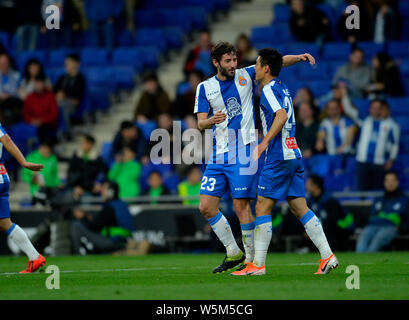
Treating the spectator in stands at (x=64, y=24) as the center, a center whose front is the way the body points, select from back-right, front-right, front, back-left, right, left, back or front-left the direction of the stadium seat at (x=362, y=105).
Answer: front-left

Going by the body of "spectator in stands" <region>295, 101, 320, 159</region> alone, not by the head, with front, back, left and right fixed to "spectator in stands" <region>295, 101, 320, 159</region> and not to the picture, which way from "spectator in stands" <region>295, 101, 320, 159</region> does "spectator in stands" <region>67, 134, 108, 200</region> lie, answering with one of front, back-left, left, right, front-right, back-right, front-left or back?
right

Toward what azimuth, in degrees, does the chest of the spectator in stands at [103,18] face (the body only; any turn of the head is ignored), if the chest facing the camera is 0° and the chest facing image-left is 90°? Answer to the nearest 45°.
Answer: approximately 0°

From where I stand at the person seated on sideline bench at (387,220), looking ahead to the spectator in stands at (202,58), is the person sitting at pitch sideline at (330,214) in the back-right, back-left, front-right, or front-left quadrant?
front-left

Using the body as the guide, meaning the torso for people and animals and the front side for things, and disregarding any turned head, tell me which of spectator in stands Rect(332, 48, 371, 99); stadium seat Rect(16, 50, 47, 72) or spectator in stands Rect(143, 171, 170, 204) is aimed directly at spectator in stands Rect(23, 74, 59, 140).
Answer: the stadium seat

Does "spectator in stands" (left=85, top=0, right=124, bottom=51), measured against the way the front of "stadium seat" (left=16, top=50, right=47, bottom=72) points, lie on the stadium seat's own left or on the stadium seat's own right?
on the stadium seat's own left

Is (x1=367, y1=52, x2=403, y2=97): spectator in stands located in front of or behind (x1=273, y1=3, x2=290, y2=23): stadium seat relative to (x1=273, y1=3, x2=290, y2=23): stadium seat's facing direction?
in front

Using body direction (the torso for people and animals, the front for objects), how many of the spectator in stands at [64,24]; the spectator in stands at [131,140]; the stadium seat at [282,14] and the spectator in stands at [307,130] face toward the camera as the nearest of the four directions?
4

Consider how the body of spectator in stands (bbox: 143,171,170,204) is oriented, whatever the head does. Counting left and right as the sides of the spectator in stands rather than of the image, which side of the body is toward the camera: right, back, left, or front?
front

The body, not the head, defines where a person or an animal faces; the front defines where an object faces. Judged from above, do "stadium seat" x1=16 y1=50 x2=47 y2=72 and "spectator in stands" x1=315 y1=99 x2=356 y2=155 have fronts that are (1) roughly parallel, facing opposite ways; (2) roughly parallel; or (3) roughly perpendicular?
roughly parallel

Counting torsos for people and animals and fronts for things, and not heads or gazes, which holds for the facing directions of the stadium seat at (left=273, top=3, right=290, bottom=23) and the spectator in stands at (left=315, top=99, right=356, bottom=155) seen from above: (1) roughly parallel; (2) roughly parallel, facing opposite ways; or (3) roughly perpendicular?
roughly parallel

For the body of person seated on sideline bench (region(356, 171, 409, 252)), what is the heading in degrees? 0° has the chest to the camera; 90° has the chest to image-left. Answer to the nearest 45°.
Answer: approximately 45°

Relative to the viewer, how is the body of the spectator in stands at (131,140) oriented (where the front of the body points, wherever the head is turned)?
toward the camera

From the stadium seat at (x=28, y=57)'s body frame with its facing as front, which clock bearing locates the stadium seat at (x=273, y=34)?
the stadium seat at (x=273, y=34) is roughly at 10 o'clock from the stadium seat at (x=28, y=57).

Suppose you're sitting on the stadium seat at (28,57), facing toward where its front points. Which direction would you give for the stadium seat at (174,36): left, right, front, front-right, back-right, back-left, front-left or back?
left

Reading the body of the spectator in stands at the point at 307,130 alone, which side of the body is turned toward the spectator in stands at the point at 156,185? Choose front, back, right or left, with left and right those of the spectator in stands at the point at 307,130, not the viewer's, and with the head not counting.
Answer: right

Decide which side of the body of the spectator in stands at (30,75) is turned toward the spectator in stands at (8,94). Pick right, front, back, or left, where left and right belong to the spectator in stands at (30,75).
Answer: right

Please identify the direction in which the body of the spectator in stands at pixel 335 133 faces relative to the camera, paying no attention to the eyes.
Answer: toward the camera
